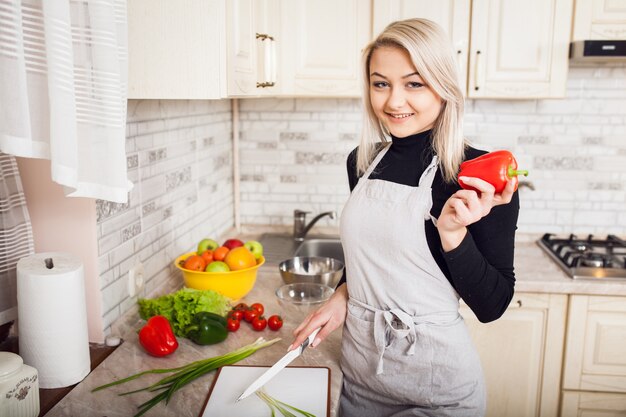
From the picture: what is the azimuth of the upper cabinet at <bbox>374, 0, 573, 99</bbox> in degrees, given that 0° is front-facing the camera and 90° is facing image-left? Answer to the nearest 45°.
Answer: approximately 0°

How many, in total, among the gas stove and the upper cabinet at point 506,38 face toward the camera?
2

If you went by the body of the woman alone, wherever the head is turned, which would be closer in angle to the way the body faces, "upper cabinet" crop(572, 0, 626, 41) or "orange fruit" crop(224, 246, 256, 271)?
the orange fruit

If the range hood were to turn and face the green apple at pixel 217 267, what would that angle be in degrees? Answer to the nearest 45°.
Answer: approximately 45° to its right

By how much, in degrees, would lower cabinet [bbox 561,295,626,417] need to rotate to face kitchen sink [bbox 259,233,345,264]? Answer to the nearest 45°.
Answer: approximately 90° to its right

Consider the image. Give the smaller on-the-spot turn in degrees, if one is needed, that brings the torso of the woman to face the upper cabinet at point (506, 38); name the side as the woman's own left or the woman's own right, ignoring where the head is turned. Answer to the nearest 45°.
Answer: approximately 135° to the woman's own right

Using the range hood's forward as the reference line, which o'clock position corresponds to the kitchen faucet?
The kitchen faucet is roughly at 3 o'clock from the range hood.

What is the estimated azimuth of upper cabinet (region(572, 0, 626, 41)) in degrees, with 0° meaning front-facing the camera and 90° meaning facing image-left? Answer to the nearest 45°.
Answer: approximately 0°
